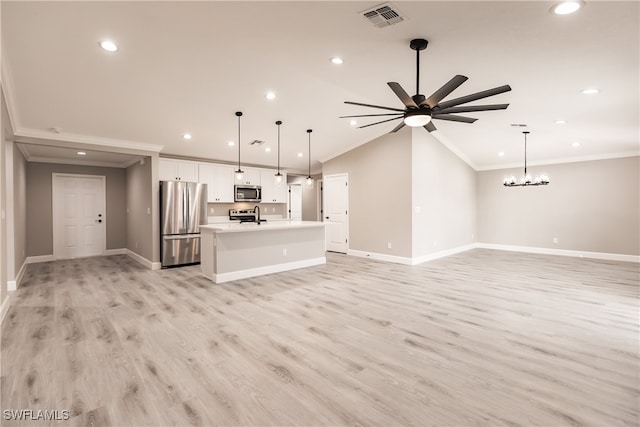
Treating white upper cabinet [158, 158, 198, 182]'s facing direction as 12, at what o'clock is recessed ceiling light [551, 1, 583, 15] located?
The recessed ceiling light is roughly at 11 o'clock from the white upper cabinet.

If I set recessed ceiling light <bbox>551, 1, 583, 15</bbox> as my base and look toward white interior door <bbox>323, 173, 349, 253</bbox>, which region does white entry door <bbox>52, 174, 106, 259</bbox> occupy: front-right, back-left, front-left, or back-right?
front-left

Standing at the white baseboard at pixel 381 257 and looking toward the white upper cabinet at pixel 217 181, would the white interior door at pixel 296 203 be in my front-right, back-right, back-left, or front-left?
front-right

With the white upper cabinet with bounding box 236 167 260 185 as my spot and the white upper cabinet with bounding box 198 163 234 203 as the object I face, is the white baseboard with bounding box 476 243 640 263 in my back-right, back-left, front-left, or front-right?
back-left

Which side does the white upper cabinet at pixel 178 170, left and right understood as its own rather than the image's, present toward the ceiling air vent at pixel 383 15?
front

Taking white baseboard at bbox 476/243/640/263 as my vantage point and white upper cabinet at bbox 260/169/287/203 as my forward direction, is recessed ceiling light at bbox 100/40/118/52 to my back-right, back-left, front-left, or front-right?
front-left

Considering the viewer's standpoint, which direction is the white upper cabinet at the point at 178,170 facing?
facing the viewer

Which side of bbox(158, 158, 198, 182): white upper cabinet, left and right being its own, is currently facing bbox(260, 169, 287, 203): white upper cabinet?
left

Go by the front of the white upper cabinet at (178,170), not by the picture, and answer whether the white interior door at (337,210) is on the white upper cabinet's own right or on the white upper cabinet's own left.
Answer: on the white upper cabinet's own left

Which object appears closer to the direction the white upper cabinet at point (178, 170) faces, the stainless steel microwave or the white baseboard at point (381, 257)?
the white baseboard

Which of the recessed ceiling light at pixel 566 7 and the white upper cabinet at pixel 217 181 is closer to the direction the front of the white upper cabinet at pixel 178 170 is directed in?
the recessed ceiling light

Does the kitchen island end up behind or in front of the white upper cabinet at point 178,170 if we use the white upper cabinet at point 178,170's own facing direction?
in front

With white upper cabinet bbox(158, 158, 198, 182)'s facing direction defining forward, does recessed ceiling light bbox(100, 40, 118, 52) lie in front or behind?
in front

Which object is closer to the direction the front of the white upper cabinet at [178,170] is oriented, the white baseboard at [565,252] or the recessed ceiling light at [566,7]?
the recessed ceiling light

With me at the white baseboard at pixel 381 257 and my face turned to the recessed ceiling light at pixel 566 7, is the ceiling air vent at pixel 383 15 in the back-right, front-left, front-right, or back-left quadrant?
front-right

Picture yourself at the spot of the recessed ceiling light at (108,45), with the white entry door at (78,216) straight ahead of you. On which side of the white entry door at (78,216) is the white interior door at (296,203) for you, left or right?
right
